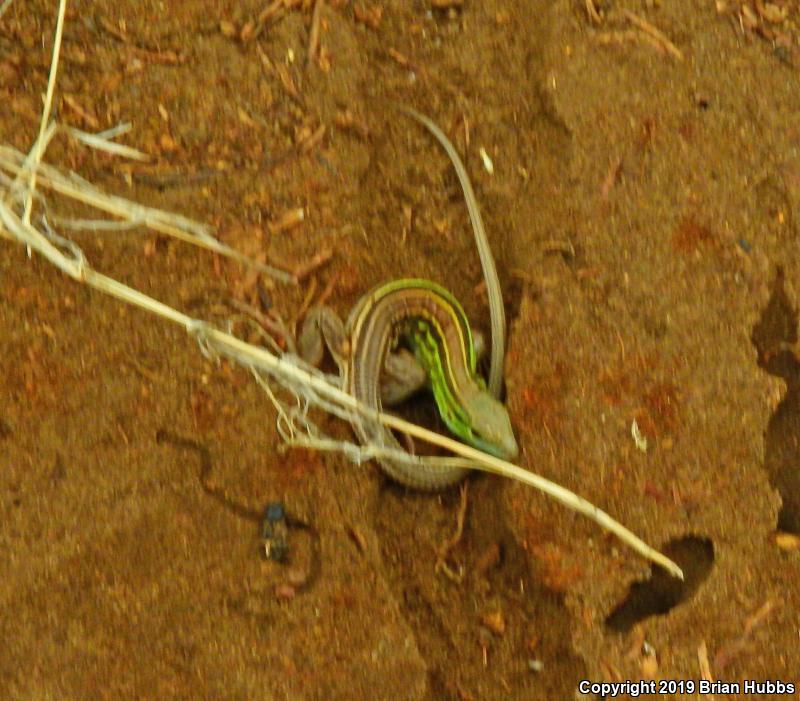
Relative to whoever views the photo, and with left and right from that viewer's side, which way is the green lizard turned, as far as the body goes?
facing the viewer and to the right of the viewer
